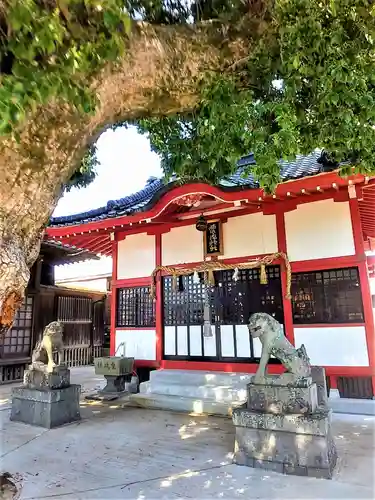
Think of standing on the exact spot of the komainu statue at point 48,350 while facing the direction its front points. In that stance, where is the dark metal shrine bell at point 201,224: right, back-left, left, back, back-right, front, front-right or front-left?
front-left

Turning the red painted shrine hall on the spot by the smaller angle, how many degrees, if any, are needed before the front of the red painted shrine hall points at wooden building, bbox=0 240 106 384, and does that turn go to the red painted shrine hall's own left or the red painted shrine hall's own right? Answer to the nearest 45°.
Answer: approximately 90° to the red painted shrine hall's own right

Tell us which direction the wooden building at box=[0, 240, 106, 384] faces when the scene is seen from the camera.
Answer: facing the viewer and to the right of the viewer

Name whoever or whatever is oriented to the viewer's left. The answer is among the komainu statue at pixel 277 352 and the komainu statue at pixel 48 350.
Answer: the komainu statue at pixel 277 352

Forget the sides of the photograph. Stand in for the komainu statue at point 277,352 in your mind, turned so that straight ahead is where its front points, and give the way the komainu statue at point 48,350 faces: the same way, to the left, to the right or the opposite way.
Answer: the opposite way

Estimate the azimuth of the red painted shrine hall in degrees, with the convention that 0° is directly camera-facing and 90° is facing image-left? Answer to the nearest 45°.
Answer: approximately 45°

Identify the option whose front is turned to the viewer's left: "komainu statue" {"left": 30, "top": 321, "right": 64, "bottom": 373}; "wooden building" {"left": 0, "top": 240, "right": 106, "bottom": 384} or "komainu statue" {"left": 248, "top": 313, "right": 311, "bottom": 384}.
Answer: "komainu statue" {"left": 248, "top": 313, "right": 311, "bottom": 384}

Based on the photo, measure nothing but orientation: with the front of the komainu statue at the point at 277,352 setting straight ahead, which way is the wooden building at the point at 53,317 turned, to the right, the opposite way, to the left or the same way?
the opposite way

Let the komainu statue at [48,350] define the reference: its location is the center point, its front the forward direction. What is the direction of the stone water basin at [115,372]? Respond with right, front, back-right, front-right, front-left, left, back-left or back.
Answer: left

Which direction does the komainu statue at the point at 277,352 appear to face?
to the viewer's left
